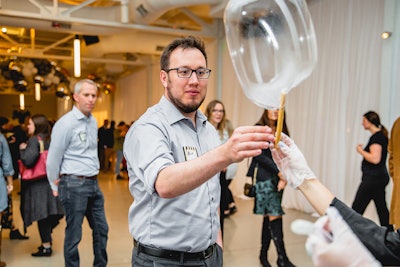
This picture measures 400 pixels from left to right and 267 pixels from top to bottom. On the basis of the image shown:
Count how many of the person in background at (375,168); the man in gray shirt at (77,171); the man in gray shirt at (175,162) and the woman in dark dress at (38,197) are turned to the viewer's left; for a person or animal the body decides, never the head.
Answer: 2

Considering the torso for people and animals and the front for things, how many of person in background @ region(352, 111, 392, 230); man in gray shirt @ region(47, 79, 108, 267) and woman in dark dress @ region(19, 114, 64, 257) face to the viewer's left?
2

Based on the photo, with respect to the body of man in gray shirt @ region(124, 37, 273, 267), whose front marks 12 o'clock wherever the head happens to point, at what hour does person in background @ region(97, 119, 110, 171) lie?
The person in background is roughly at 7 o'clock from the man in gray shirt.

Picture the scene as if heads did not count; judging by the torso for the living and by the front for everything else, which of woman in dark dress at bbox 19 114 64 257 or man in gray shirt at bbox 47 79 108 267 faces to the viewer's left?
the woman in dark dress

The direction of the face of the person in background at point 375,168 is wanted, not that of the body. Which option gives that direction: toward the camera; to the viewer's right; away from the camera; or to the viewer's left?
to the viewer's left

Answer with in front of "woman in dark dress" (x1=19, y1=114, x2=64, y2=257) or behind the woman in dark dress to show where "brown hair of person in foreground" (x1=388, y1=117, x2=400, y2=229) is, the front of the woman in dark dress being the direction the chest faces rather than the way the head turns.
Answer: behind

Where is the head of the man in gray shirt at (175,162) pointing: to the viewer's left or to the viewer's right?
to the viewer's right

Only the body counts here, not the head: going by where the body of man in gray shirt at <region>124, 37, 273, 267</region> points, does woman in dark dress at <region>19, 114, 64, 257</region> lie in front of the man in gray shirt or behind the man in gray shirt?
behind

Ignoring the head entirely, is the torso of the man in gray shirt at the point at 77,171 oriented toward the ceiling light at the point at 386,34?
no

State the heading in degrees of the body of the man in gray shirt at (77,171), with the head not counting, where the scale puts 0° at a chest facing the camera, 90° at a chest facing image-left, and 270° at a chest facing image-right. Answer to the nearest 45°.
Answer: approximately 315°

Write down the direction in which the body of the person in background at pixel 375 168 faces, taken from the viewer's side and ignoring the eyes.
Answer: to the viewer's left

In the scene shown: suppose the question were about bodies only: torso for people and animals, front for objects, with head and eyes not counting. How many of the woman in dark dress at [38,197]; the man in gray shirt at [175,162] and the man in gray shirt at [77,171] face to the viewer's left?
1

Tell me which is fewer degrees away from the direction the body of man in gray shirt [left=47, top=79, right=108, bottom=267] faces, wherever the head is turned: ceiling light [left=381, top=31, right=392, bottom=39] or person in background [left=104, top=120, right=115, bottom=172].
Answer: the ceiling light

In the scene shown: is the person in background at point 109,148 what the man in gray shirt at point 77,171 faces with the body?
no

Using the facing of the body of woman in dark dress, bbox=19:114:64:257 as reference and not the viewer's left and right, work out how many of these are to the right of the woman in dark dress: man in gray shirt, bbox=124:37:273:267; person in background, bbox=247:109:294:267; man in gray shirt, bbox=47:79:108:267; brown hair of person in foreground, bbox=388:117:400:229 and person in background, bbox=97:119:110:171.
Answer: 1

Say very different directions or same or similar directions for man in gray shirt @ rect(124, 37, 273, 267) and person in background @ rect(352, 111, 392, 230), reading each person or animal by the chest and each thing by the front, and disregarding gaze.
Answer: very different directions

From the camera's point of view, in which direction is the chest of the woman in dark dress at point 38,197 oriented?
to the viewer's left

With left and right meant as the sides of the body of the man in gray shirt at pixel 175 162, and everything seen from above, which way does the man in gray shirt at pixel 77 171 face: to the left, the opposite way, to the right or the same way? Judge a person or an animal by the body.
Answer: the same way
